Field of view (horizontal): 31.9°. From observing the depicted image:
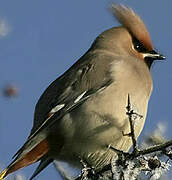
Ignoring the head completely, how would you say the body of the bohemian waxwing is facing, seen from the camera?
to the viewer's right
